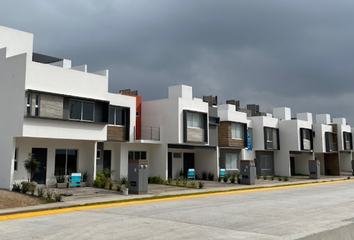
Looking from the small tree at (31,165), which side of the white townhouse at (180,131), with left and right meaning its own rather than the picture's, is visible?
right

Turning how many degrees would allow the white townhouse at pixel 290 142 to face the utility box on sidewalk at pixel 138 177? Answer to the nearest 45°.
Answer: approximately 45° to its right

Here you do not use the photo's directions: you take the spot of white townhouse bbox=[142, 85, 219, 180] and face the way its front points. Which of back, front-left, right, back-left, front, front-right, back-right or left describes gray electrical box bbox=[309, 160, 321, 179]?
left

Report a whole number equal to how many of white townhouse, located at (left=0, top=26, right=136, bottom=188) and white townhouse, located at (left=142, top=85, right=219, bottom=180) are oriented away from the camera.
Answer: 0

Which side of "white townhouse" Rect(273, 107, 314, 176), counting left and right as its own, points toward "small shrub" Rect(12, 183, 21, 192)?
right

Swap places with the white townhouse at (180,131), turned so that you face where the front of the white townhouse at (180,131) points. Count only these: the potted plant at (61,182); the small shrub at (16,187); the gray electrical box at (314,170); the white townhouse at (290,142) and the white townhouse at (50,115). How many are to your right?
3

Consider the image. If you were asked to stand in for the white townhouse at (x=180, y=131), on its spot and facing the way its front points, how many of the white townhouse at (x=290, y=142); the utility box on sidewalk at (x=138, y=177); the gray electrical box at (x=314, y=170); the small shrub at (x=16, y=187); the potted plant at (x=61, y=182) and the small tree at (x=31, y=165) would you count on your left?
2

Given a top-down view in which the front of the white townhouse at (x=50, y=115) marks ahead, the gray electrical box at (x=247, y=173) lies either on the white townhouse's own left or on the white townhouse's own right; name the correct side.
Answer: on the white townhouse's own left

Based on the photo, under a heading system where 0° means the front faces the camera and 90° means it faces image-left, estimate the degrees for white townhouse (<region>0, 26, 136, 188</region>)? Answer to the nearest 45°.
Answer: approximately 315°

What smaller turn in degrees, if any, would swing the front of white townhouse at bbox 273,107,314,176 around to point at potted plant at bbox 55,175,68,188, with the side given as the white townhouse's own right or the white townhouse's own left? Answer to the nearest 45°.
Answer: approximately 90° to the white townhouse's own right

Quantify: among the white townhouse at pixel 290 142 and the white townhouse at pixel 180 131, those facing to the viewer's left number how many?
0

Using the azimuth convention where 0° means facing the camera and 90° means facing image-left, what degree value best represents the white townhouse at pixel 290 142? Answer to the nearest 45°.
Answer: approximately 315°

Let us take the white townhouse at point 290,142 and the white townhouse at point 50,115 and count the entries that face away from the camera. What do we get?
0
